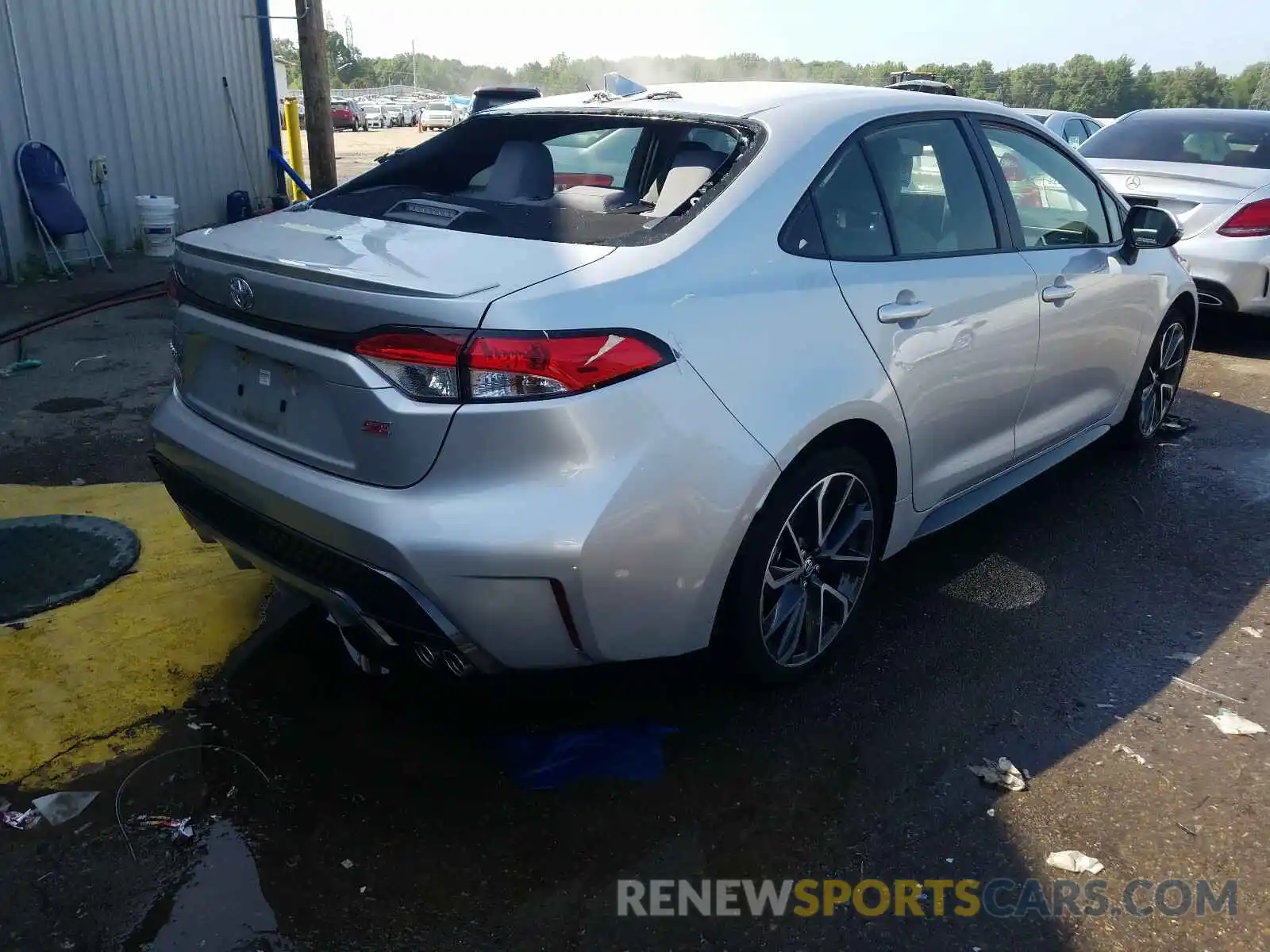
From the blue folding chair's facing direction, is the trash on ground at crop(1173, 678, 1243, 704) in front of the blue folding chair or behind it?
in front

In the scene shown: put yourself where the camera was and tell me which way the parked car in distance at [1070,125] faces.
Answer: facing away from the viewer and to the right of the viewer

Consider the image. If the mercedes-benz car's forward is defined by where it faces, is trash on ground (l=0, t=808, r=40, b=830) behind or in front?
behind

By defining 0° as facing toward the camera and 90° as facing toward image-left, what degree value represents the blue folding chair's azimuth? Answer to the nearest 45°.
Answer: approximately 315°

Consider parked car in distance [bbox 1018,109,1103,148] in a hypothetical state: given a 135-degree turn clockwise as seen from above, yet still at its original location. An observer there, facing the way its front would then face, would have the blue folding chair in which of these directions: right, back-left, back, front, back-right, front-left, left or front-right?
front-right

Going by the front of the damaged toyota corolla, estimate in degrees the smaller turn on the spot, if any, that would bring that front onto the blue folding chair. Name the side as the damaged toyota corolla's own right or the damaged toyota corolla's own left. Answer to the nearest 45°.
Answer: approximately 90° to the damaged toyota corolla's own left

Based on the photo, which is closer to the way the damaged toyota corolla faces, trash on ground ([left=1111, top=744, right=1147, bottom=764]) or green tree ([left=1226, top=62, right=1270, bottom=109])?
the green tree

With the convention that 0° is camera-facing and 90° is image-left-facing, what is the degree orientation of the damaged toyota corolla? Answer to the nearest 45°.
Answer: approximately 225°

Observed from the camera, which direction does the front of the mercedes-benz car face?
facing away from the viewer and to the right of the viewer

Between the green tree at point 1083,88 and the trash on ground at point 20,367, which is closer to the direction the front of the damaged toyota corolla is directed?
the green tree

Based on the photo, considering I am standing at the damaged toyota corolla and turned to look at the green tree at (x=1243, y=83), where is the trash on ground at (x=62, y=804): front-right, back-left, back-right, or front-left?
back-left

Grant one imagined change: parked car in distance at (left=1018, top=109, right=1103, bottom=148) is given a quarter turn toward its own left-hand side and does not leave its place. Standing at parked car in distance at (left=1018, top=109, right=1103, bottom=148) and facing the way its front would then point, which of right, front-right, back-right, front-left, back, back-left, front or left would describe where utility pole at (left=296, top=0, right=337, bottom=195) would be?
left

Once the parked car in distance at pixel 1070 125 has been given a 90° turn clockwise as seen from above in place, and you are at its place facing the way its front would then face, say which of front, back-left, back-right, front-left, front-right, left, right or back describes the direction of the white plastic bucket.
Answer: right
